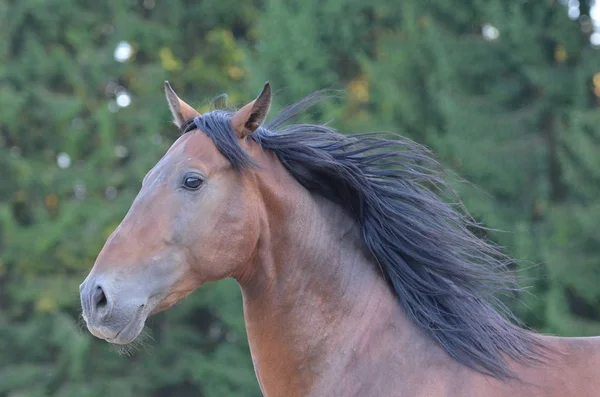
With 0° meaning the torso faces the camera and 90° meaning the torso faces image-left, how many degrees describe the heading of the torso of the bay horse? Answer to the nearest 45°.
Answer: approximately 90°
